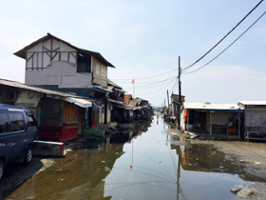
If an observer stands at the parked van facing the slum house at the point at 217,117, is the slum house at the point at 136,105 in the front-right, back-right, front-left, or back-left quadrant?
front-left

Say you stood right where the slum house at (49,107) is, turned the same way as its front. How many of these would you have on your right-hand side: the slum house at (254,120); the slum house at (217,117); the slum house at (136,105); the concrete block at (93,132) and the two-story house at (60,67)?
0

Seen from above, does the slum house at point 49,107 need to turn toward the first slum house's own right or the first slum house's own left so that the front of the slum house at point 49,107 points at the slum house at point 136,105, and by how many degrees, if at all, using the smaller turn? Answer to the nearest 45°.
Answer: approximately 90° to the first slum house's own left

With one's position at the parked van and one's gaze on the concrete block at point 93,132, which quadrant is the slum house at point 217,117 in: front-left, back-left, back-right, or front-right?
front-right

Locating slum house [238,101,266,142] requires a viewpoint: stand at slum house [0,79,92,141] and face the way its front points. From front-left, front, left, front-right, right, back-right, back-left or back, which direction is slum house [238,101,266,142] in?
front-left

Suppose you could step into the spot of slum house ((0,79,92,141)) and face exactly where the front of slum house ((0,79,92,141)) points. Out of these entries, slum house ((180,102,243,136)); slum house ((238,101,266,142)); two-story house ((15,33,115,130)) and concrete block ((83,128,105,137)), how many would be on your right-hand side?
0

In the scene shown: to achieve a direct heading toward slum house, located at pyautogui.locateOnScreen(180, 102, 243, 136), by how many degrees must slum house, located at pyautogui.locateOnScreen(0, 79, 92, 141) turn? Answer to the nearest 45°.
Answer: approximately 45° to its left

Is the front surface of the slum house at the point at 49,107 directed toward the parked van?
no

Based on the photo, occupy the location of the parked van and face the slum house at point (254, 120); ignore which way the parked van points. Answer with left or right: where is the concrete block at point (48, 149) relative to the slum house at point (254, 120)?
left

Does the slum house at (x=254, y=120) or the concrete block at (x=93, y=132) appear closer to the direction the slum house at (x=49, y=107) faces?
the slum house

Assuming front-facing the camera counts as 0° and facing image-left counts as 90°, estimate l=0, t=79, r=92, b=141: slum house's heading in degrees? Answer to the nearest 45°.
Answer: approximately 315°

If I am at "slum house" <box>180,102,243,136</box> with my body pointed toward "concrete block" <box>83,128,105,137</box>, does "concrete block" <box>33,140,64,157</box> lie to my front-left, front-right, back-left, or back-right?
front-left

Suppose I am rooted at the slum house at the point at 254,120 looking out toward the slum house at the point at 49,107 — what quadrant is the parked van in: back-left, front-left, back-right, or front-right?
front-left
